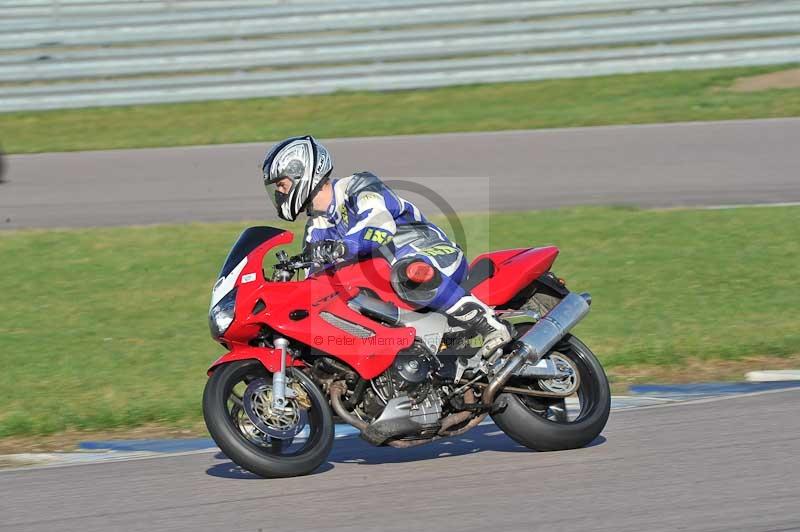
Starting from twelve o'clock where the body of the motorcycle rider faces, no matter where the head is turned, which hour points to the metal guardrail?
The metal guardrail is roughly at 3 o'clock from the motorcycle rider.

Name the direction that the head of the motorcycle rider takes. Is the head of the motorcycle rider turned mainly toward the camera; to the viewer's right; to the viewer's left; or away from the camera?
to the viewer's left

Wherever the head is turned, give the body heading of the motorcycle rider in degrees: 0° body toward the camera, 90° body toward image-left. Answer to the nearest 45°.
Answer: approximately 90°

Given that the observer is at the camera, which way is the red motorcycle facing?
facing to the left of the viewer

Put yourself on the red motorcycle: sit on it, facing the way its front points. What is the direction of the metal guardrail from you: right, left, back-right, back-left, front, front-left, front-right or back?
right
